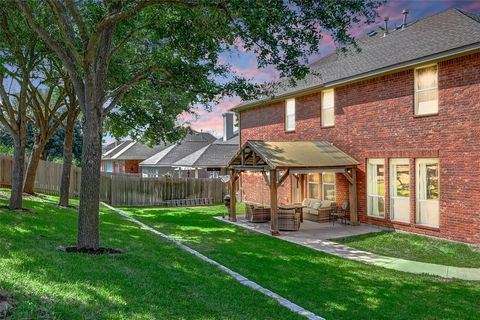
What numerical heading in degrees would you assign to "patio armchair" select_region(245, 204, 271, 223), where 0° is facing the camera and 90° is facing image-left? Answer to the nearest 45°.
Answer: approximately 225°

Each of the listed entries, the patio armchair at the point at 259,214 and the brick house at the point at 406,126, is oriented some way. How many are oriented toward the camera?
0

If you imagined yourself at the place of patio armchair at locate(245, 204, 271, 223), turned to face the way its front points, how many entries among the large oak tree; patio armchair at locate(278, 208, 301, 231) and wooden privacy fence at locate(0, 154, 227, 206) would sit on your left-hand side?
1

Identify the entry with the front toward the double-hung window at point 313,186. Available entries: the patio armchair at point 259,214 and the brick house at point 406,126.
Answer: the patio armchair

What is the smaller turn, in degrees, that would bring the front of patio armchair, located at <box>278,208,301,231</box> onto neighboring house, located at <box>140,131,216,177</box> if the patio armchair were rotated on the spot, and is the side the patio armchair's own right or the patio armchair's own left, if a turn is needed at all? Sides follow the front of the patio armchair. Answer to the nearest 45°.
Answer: approximately 90° to the patio armchair's own left

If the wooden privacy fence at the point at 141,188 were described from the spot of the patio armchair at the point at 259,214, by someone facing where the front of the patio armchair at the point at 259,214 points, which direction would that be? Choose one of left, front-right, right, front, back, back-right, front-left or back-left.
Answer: left

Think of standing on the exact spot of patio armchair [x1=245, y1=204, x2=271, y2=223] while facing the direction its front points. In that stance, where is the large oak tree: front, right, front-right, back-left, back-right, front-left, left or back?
back-right
